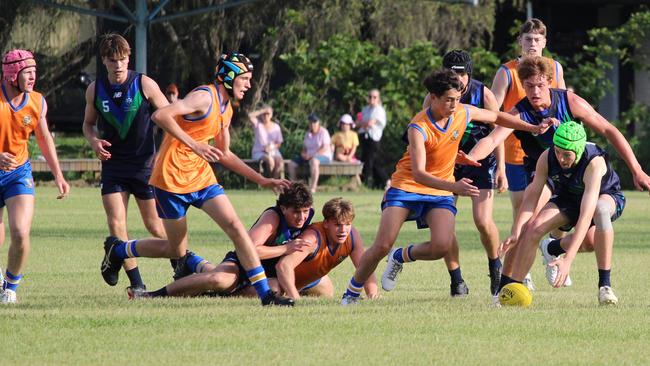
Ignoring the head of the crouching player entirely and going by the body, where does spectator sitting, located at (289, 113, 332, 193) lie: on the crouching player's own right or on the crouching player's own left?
on the crouching player's own right

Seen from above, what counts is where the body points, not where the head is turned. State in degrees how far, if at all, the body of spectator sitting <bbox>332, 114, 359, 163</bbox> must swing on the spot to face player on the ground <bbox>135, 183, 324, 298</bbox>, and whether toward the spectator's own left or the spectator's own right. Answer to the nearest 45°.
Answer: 0° — they already face them

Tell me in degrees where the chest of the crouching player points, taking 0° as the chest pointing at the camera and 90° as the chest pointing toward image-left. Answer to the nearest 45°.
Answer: approximately 45°

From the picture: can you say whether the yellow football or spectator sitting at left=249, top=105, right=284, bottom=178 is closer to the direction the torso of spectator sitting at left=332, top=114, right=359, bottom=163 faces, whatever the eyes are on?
the yellow football

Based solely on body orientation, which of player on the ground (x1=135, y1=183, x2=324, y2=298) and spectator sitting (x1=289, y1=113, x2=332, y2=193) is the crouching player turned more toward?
the player on the ground

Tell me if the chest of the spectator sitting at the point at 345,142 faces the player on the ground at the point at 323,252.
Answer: yes

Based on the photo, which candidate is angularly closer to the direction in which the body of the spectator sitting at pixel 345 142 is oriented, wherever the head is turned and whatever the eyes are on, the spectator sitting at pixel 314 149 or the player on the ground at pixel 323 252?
the player on the ground
